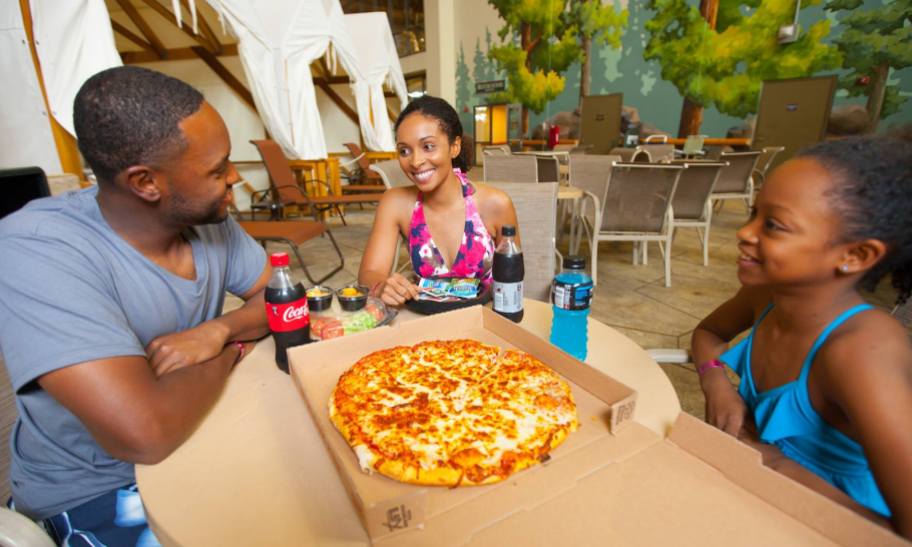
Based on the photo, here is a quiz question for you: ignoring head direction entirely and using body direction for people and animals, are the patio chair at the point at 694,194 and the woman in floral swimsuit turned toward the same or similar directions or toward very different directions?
very different directions

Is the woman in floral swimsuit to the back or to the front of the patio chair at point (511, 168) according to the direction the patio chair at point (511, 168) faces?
to the back

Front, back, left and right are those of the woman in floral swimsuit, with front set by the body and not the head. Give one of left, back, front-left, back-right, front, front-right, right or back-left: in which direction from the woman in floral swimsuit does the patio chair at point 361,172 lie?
back

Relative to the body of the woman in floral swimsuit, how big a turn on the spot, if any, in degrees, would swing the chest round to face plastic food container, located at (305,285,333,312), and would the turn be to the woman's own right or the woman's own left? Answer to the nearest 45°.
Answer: approximately 45° to the woman's own right

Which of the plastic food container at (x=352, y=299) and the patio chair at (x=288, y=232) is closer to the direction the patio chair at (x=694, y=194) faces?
the patio chair

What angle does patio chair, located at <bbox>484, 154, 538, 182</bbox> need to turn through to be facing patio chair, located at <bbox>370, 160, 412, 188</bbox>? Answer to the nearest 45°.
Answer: approximately 135° to its left

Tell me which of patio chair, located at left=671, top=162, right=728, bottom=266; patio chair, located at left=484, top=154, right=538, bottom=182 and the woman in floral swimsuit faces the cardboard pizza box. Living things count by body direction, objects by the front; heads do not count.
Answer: the woman in floral swimsuit

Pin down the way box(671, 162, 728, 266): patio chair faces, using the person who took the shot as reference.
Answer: facing away from the viewer and to the left of the viewer

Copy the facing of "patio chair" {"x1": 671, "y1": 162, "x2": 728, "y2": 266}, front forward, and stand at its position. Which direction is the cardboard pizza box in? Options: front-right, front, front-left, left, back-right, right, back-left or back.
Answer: back-left

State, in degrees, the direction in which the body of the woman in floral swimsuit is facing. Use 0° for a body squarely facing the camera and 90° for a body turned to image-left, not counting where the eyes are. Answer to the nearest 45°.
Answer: approximately 0°

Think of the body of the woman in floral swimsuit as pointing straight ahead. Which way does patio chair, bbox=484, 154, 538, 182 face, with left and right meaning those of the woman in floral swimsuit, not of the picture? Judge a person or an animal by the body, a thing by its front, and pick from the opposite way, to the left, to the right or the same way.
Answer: the opposite way

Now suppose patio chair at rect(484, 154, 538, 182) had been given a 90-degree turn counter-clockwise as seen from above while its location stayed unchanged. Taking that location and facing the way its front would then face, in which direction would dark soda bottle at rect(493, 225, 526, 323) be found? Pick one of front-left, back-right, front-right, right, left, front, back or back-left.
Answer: left

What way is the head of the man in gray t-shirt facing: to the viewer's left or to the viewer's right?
to the viewer's right

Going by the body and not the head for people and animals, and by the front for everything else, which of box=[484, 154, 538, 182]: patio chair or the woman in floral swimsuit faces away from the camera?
the patio chair
